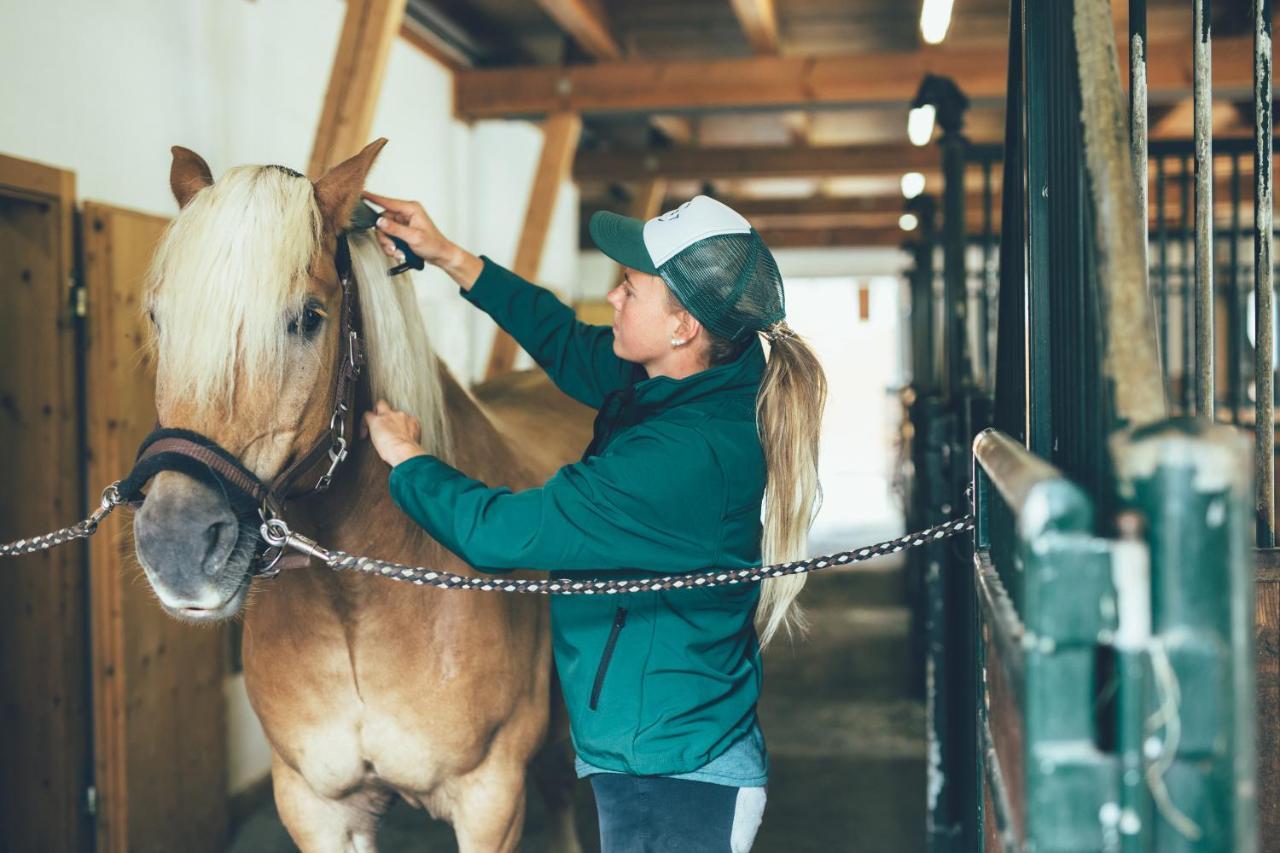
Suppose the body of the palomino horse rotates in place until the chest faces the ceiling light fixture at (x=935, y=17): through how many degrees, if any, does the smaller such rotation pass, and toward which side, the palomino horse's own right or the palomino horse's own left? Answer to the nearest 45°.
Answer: approximately 180°

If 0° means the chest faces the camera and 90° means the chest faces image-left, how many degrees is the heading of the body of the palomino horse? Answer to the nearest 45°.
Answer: approximately 45°

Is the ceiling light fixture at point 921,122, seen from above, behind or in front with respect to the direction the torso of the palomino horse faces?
behind

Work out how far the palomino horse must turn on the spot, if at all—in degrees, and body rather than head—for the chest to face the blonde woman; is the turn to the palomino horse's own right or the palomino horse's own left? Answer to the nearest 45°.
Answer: approximately 90° to the palomino horse's own left

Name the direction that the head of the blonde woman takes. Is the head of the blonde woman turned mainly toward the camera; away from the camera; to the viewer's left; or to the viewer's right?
to the viewer's left

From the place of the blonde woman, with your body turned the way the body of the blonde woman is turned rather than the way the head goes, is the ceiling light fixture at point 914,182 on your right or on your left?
on your right

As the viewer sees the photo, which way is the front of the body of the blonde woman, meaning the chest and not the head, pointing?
to the viewer's left

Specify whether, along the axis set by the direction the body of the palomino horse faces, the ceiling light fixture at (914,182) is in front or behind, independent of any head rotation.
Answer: behind
